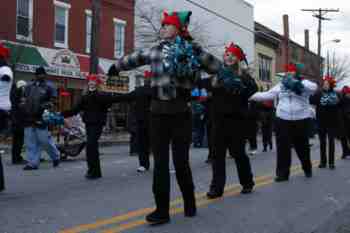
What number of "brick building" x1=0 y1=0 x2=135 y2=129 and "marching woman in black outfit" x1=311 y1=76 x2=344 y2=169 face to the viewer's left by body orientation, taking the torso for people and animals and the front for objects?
0

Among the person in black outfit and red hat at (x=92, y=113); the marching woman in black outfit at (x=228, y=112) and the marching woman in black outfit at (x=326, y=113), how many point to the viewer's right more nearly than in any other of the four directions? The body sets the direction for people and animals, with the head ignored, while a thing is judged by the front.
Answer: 0

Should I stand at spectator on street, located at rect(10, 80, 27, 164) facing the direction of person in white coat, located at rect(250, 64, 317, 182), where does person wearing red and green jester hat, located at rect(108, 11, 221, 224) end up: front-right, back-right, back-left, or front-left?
front-right

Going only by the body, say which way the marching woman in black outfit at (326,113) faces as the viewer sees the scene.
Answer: toward the camera

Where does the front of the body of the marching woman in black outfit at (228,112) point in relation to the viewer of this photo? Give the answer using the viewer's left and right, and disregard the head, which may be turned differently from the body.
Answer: facing the viewer and to the left of the viewer

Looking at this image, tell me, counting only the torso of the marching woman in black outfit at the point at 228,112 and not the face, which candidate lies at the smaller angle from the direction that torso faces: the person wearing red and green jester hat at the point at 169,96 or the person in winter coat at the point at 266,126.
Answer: the person wearing red and green jester hat
